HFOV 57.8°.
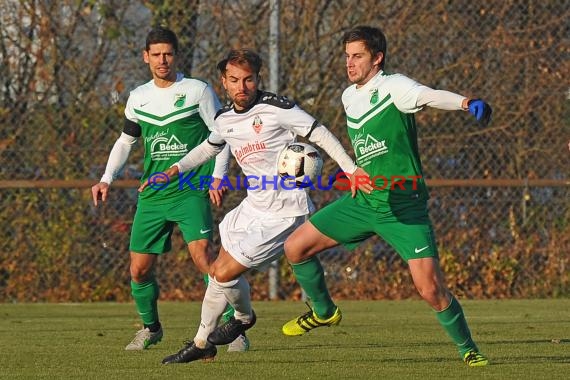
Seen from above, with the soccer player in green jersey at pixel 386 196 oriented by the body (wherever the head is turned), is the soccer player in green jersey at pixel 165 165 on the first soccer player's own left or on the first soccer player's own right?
on the first soccer player's own right

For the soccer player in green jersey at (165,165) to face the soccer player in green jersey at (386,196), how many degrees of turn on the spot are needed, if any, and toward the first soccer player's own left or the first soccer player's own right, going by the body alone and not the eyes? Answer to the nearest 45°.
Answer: approximately 45° to the first soccer player's own left

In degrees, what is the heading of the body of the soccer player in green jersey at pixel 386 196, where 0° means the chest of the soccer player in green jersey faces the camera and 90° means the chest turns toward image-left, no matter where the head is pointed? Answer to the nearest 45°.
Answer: approximately 45°

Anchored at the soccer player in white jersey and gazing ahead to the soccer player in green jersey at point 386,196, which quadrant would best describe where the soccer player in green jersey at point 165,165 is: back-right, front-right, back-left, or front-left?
back-left

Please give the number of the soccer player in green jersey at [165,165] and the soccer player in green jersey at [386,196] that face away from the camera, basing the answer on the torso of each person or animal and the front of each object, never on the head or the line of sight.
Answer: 0

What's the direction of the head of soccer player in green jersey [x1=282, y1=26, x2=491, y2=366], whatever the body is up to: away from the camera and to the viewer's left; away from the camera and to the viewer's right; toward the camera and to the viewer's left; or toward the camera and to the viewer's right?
toward the camera and to the viewer's left

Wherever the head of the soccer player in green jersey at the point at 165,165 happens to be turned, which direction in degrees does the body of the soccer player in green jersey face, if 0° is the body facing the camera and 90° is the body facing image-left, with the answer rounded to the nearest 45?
approximately 0°

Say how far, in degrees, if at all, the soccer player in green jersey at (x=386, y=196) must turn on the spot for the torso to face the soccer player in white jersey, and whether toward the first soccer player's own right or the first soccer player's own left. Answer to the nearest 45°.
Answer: approximately 45° to the first soccer player's own right
